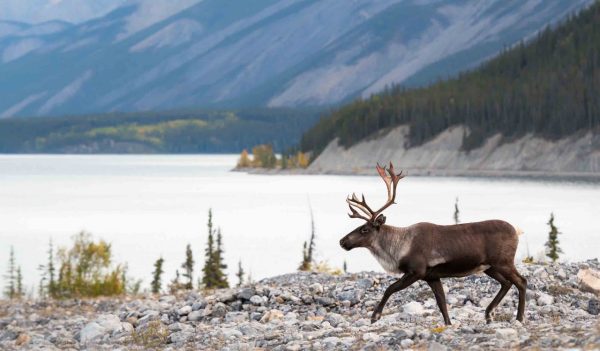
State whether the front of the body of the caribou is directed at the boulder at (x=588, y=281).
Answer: no

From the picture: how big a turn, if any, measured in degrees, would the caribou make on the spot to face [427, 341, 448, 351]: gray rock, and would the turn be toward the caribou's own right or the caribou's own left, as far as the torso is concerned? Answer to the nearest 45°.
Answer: approximately 90° to the caribou's own left

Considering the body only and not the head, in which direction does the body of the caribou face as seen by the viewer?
to the viewer's left
